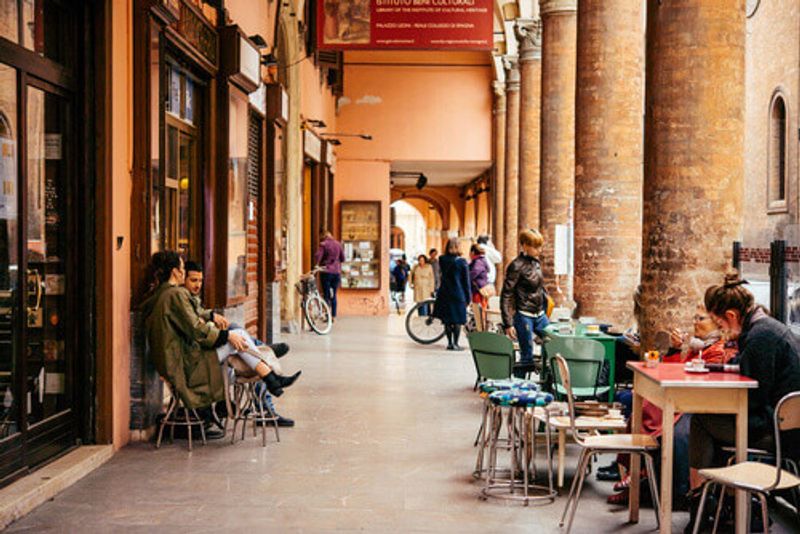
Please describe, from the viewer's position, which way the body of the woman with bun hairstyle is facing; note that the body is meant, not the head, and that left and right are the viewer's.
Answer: facing to the left of the viewer

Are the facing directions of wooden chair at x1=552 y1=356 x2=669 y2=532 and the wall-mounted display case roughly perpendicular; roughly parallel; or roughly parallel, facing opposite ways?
roughly perpendicular

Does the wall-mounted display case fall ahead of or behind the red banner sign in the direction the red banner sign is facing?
behind

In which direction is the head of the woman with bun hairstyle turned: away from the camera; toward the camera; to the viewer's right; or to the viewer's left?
to the viewer's left

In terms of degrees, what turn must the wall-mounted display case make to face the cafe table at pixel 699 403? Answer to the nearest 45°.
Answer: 0° — it already faces it

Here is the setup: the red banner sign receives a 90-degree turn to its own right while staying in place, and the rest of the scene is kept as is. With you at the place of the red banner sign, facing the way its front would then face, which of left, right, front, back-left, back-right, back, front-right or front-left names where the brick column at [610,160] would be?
back-left

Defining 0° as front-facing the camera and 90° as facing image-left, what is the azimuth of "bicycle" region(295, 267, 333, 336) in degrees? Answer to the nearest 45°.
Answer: approximately 315°

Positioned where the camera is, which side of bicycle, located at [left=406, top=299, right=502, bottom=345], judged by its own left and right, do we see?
left

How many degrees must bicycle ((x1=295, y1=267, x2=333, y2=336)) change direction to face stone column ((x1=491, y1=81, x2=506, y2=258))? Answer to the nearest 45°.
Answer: approximately 90° to its left

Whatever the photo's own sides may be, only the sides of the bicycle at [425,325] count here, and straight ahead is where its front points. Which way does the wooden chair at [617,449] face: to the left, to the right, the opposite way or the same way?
the opposite way
